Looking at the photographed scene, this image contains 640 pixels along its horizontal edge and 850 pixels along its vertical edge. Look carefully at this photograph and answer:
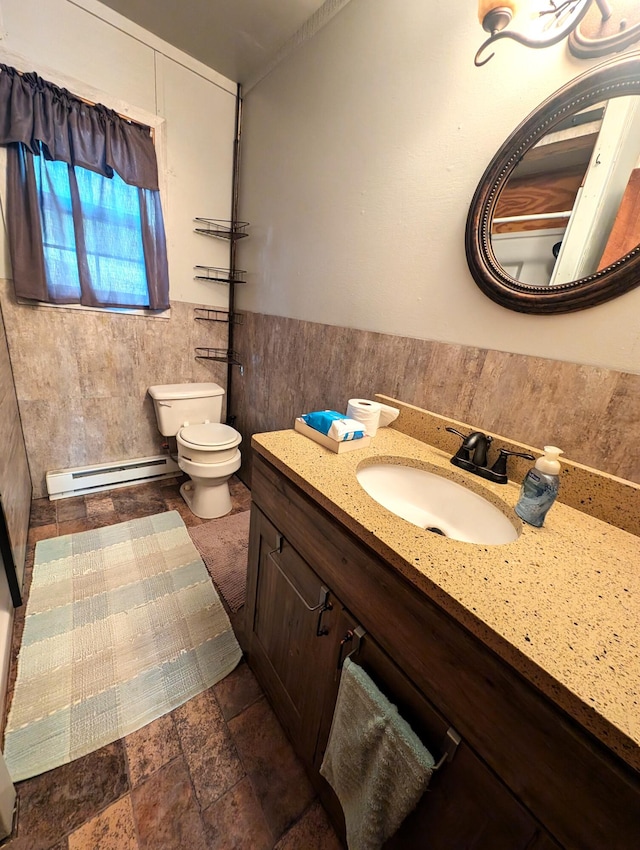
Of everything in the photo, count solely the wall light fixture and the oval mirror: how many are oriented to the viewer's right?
0

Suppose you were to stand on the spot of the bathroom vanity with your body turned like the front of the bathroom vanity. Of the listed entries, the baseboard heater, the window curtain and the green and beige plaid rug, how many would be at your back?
0

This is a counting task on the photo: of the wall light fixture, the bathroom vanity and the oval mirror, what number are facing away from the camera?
0

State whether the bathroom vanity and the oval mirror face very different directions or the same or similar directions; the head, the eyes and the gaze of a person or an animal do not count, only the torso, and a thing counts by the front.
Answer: same or similar directions

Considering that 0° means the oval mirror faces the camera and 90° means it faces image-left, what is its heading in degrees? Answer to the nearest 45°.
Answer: approximately 45°

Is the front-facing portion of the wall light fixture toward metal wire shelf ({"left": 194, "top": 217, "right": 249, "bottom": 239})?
no

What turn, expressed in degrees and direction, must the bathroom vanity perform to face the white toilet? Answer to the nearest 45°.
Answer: approximately 90° to its right

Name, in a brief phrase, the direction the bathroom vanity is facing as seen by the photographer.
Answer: facing the viewer and to the left of the viewer

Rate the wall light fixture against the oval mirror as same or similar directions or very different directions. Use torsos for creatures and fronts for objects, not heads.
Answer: same or similar directions

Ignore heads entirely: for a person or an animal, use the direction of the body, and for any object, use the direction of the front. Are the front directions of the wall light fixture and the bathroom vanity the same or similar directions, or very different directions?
same or similar directions

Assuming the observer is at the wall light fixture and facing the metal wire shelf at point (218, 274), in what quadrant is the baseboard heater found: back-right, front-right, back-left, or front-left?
front-left

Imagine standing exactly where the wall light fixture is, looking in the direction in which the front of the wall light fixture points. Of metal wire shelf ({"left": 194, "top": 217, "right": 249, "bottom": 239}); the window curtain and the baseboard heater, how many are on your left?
0

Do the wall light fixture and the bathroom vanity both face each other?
no
